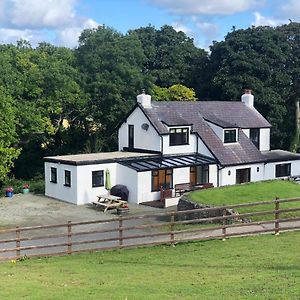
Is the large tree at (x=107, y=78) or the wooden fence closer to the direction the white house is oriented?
the wooden fence

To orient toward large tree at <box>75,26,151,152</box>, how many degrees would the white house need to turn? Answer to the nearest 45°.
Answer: approximately 180°

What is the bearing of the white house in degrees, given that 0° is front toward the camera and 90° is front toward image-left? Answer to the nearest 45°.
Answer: approximately 315°

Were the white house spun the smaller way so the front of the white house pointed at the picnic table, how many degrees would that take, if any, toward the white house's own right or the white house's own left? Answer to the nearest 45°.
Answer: approximately 90° to the white house's own right
